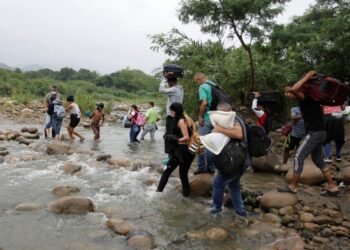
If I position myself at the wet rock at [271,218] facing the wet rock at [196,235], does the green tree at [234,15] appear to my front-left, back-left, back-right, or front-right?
back-right

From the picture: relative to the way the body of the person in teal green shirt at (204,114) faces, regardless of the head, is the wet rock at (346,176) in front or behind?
behind

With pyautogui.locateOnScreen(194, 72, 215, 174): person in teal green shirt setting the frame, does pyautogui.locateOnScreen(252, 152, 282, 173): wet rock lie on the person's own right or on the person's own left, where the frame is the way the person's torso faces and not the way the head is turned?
on the person's own right

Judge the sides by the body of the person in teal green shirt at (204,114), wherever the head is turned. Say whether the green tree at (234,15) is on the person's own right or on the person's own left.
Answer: on the person's own right

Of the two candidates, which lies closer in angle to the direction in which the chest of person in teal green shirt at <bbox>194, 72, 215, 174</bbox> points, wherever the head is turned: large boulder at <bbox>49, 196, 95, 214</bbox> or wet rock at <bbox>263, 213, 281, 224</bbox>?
the large boulder

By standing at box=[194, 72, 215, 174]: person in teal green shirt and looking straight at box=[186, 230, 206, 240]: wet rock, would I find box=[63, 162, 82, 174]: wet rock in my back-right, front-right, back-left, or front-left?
back-right

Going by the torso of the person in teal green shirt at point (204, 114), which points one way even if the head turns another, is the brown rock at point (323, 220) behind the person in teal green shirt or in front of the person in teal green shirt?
behind
